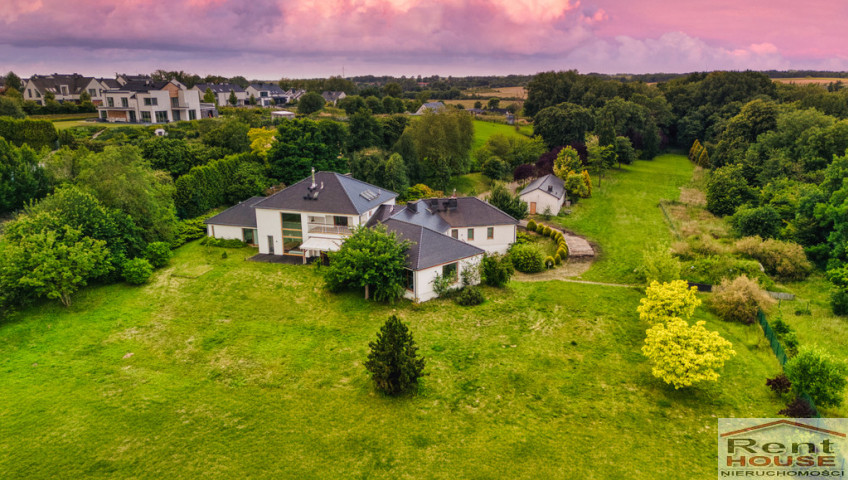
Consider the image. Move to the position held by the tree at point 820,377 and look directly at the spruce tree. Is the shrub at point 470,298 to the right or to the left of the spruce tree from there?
right

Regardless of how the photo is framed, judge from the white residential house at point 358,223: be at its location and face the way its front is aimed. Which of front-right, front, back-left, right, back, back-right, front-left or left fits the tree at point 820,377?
front-left

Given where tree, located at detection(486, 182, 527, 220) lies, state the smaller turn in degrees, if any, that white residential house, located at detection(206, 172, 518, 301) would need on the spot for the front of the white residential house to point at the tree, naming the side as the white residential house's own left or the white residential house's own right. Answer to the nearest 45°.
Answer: approximately 135° to the white residential house's own left

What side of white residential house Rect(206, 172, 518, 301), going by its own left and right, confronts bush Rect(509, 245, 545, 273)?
left

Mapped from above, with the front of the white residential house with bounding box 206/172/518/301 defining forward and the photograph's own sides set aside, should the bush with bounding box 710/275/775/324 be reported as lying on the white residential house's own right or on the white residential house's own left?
on the white residential house's own left

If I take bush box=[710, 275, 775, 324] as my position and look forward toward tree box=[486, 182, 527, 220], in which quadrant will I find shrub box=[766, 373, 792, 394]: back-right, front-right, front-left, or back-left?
back-left

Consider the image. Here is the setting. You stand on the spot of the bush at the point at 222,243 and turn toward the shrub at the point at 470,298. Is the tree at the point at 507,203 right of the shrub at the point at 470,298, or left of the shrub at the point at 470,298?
left

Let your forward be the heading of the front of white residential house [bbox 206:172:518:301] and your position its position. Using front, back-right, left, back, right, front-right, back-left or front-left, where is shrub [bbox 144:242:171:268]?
right

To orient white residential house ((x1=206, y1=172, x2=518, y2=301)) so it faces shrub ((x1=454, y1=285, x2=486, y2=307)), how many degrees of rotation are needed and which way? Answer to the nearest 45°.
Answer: approximately 45° to its left

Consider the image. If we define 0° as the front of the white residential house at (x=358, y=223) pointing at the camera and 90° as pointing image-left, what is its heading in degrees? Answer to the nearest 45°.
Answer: approximately 0°

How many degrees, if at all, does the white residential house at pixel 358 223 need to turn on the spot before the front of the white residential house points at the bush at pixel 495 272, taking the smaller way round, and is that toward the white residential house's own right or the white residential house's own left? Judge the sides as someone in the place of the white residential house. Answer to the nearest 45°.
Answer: approximately 45° to the white residential house's own left

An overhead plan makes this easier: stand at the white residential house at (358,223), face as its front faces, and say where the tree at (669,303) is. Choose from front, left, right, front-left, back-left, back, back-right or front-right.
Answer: front-left

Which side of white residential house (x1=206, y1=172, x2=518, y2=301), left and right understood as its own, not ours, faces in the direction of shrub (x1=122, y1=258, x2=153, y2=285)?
right

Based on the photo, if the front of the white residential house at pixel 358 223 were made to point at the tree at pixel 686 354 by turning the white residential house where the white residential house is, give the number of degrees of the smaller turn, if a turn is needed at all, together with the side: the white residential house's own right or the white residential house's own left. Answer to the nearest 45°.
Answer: approximately 45° to the white residential house's own left
